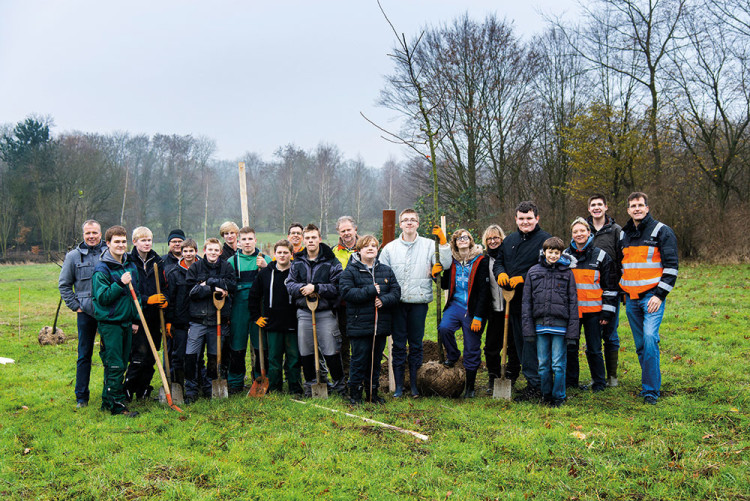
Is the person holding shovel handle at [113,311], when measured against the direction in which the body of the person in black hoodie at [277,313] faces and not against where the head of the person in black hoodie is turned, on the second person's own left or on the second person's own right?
on the second person's own right

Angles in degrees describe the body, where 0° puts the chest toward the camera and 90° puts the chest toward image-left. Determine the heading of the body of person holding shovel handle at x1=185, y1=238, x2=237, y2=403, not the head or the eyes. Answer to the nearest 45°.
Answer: approximately 0°

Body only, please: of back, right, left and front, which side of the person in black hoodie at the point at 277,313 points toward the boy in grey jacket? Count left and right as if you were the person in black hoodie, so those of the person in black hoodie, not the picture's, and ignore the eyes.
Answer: left

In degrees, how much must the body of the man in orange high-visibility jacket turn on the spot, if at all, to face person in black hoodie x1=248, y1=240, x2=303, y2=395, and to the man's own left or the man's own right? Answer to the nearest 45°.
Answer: approximately 45° to the man's own right
